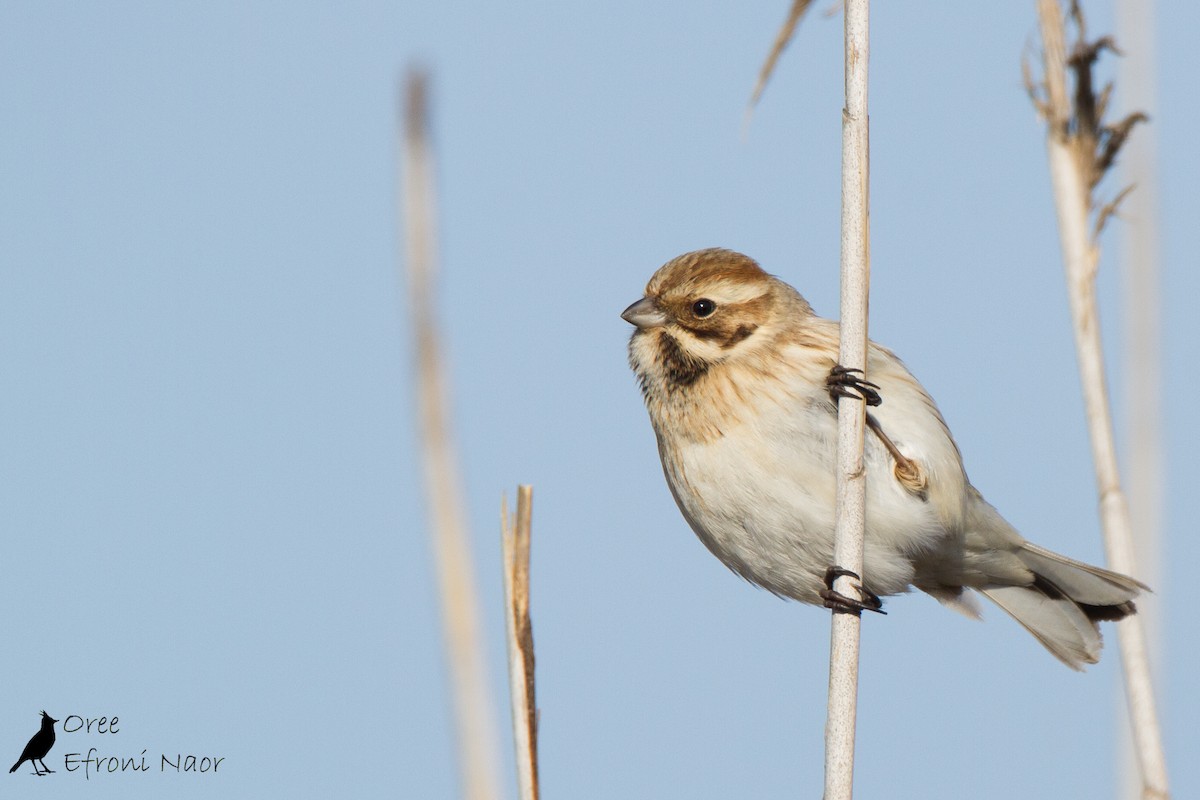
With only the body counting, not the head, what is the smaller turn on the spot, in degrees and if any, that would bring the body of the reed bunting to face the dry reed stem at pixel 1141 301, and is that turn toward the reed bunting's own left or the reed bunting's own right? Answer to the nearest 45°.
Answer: approximately 180°

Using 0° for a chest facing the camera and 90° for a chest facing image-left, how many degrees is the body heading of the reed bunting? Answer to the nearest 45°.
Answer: approximately 90°

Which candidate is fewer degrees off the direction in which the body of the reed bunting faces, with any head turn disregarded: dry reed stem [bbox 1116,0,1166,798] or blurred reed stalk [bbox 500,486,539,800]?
the blurred reed stalk
